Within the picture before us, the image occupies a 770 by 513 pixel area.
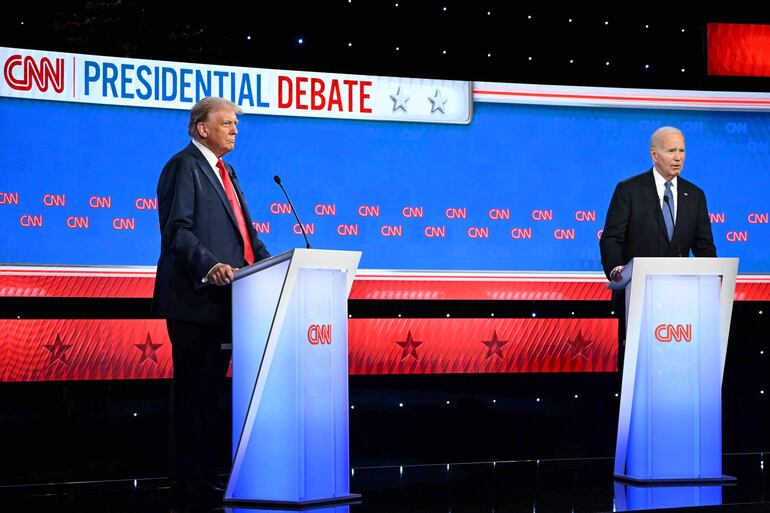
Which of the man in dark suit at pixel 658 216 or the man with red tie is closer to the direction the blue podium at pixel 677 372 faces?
the man with red tie

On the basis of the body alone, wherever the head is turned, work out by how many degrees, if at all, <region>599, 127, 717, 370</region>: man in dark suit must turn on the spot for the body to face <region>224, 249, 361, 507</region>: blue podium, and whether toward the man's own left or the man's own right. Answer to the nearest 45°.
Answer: approximately 90° to the man's own right

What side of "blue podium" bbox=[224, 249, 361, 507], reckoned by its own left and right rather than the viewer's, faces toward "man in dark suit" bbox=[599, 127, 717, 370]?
left

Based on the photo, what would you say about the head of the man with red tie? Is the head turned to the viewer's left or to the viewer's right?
to the viewer's right

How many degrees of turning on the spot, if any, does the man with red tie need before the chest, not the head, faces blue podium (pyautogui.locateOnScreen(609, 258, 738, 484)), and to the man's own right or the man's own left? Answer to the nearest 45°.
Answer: approximately 45° to the man's own left

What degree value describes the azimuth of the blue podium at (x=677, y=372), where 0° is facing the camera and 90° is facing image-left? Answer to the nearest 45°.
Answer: approximately 0°

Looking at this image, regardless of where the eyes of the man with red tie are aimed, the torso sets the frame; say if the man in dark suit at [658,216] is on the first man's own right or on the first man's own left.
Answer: on the first man's own left

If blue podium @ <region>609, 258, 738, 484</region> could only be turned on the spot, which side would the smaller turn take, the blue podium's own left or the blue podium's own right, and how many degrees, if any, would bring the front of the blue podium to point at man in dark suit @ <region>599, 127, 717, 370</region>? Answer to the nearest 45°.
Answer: approximately 180°
